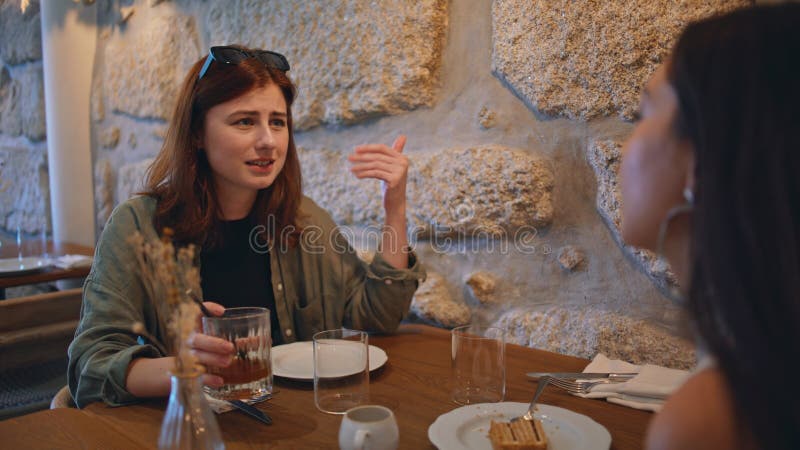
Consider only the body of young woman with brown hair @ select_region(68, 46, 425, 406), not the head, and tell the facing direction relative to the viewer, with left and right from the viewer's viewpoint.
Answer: facing the viewer and to the right of the viewer

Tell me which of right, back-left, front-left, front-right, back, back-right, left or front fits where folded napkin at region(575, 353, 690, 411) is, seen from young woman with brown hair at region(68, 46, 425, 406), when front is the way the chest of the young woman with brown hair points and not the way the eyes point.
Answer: front

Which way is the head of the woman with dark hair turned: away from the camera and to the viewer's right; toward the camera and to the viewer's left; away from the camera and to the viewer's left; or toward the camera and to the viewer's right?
away from the camera and to the viewer's left

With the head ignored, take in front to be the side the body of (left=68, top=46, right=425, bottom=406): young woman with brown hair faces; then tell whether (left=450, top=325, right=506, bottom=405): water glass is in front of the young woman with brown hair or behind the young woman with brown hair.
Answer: in front

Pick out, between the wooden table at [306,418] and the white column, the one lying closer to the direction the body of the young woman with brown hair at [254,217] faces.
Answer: the wooden table

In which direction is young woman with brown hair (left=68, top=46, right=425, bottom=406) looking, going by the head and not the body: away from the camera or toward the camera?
toward the camera

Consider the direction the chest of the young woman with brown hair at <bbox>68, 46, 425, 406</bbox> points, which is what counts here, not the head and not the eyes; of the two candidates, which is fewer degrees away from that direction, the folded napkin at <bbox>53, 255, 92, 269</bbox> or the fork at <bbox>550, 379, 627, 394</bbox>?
the fork

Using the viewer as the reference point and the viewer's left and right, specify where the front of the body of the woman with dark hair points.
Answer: facing away from the viewer and to the left of the viewer

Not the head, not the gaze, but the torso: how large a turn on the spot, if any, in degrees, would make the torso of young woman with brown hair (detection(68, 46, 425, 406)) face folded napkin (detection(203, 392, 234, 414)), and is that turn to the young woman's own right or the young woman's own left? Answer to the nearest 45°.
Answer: approximately 45° to the young woman's own right

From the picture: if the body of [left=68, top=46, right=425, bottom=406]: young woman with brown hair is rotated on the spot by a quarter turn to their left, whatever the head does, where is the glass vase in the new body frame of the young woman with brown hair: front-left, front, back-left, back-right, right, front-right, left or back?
back-right

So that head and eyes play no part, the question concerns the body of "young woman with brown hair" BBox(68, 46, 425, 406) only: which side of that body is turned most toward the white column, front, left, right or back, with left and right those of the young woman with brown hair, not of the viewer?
back
